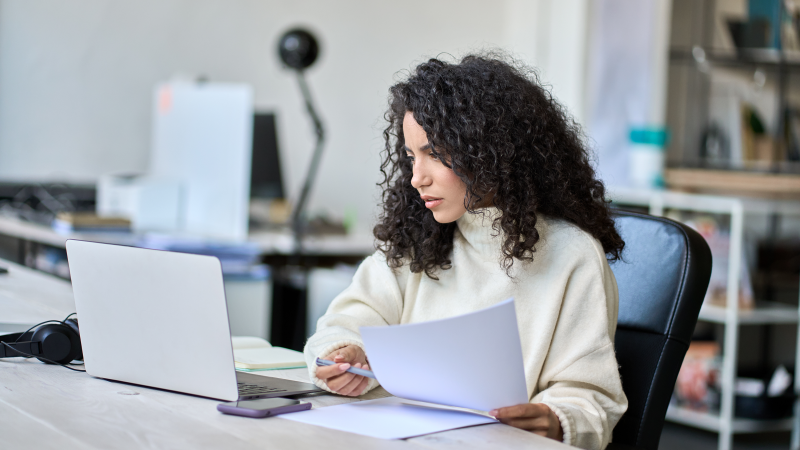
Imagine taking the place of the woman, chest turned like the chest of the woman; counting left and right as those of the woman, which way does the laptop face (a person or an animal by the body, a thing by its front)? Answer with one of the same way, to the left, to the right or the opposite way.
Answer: the opposite way

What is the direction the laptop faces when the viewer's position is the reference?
facing away from the viewer and to the right of the viewer

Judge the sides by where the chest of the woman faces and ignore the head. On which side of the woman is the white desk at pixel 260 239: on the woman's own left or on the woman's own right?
on the woman's own right

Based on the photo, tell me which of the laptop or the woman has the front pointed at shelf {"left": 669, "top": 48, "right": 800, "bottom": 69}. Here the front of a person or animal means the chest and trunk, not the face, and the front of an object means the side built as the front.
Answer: the laptop

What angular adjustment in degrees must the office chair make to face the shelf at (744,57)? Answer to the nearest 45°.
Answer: approximately 135° to its right

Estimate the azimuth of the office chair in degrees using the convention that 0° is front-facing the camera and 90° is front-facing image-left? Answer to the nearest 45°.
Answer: approximately 45°

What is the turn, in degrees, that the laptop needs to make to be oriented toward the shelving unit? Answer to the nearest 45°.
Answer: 0° — it already faces it

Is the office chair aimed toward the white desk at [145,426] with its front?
yes

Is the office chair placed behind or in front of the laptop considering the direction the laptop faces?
in front

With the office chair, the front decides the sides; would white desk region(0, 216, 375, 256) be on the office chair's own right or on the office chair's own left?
on the office chair's own right

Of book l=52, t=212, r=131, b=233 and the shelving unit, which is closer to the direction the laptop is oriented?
the shelving unit
